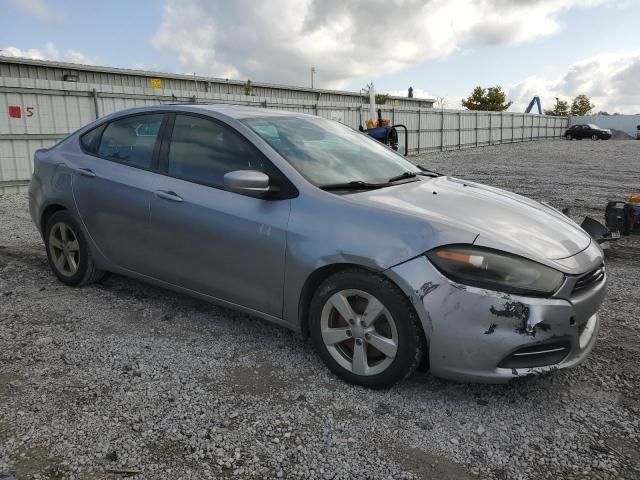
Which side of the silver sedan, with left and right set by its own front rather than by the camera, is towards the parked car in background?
left

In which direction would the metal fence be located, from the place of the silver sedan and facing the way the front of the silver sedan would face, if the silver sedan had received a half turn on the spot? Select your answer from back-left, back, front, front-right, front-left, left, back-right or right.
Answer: front

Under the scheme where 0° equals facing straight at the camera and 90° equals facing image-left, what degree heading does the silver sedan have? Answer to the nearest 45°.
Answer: approximately 315°
